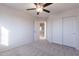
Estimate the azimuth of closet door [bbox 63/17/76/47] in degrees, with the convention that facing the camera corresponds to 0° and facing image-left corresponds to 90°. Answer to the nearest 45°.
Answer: approximately 45°
